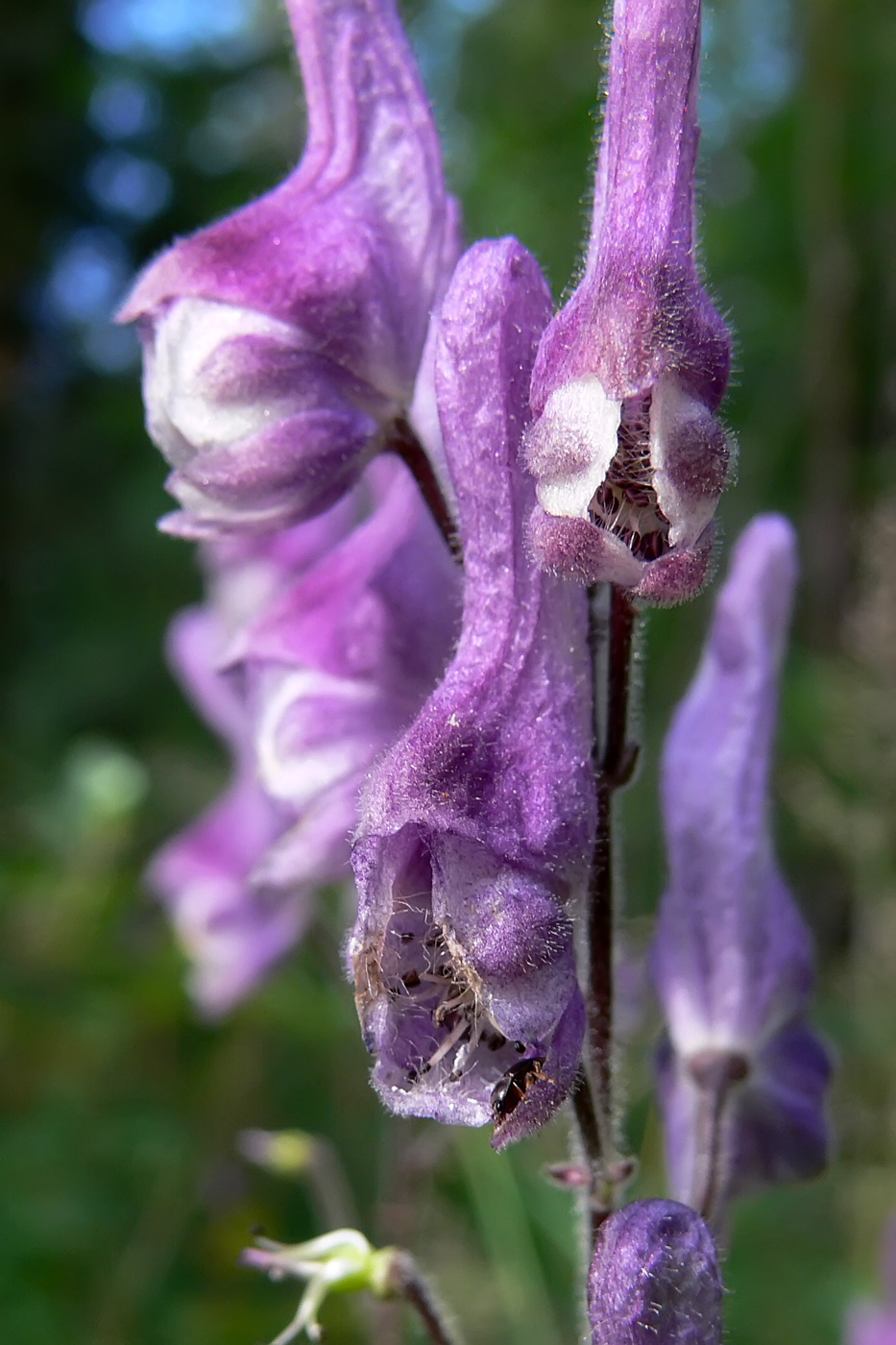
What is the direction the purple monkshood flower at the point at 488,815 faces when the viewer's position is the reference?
facing the viewer and to the left of the viewer
